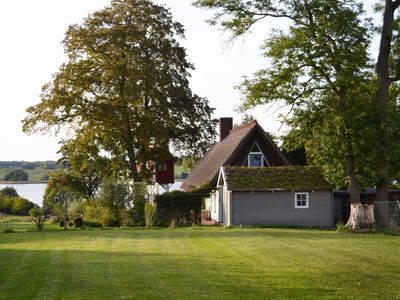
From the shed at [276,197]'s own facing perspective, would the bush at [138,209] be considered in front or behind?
in front

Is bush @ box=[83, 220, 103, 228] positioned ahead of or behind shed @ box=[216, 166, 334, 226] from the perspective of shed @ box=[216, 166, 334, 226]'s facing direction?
ahead
